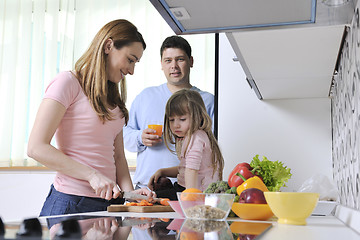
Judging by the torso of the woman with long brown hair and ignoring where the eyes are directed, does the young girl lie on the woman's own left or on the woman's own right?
on the woman's own left

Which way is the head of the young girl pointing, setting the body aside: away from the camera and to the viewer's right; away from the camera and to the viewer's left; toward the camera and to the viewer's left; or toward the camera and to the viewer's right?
toward the camera and to the viewer's left

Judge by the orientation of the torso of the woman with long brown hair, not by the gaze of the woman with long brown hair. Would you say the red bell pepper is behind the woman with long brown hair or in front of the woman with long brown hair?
in front

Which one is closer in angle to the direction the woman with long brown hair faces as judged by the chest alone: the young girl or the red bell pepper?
the red bell pepper

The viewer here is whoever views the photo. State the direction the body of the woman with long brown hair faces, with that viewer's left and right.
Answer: facing the viewer and to the right of the viewer

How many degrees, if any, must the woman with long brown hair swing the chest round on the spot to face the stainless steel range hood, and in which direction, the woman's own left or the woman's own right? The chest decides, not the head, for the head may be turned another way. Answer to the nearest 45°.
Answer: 0° — they already face it

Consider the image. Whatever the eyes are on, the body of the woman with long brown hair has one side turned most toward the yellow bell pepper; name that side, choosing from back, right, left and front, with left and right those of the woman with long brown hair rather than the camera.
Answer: front

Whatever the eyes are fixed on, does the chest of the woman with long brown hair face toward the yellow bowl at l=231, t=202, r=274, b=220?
yes
